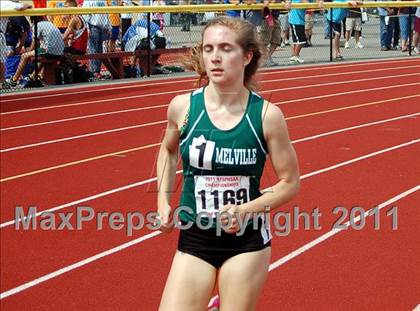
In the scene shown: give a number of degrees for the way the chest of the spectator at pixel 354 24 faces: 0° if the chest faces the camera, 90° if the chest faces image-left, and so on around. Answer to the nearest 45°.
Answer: approximately 0°

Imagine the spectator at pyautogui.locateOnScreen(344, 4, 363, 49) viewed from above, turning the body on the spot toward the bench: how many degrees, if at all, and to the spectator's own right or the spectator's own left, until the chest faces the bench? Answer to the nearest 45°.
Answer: approximately 45° to the spectator's own right
